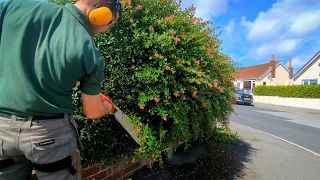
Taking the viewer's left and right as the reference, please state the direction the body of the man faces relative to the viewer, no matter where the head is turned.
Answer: facing away from the viewer and to the right of the viewer

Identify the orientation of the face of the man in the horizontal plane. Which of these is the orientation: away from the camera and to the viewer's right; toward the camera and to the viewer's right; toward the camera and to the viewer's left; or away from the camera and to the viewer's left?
away from the camera and to the viewer's right
